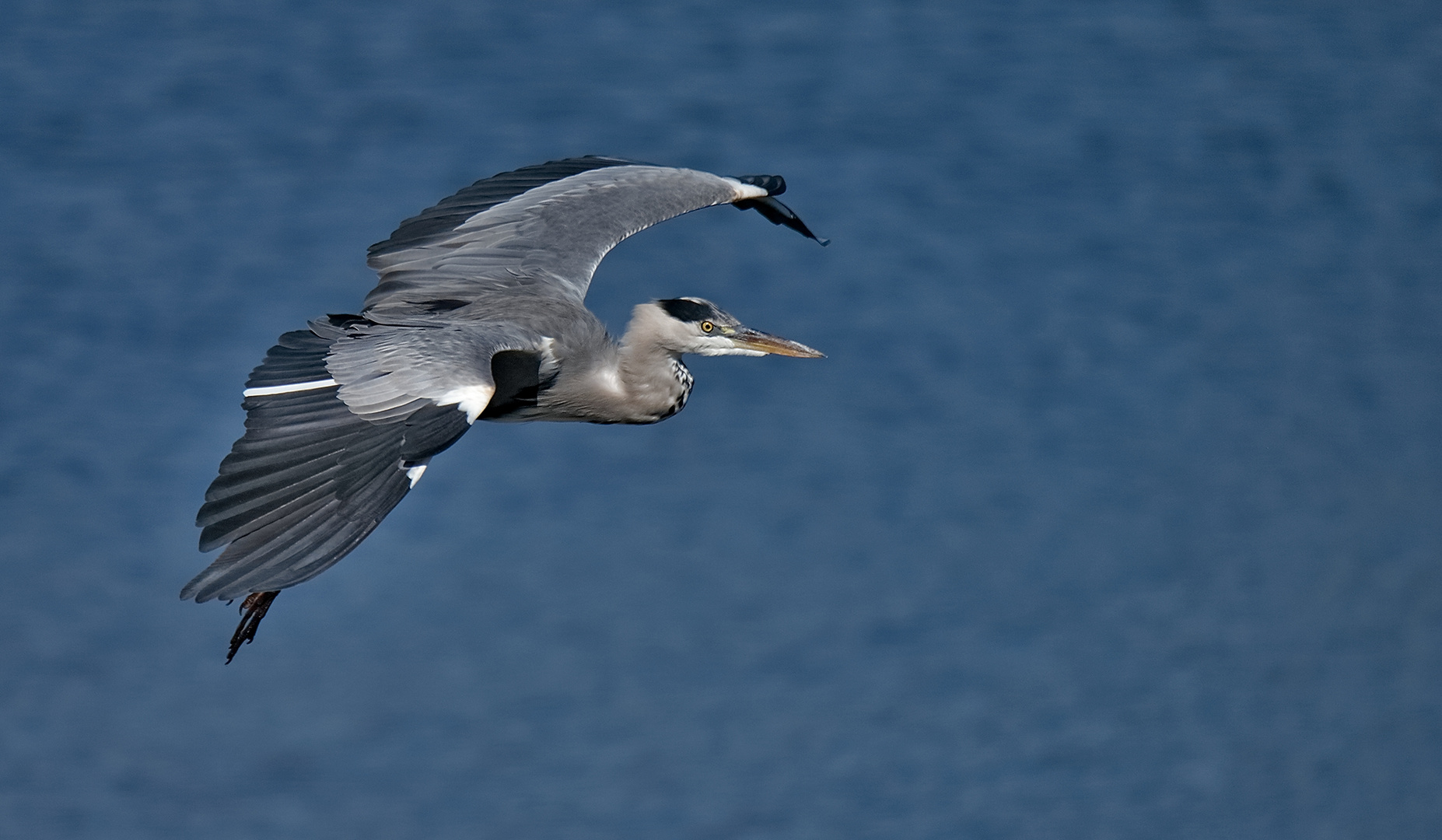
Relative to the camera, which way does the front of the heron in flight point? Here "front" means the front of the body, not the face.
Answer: to the viewer's right
